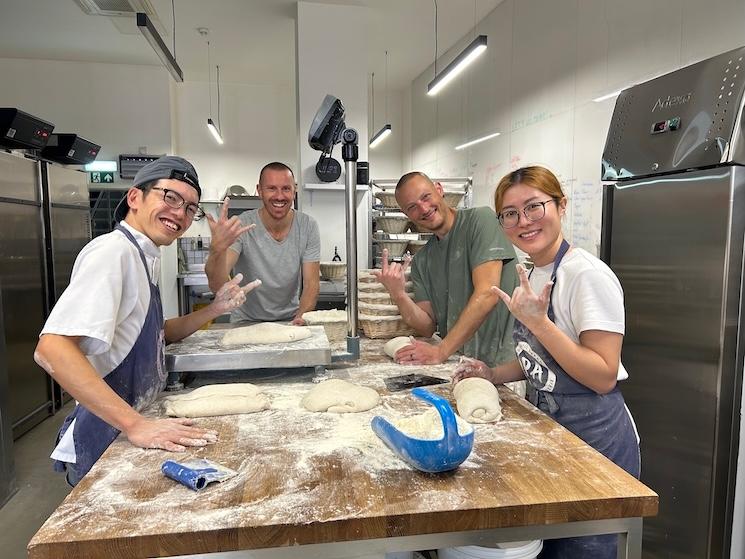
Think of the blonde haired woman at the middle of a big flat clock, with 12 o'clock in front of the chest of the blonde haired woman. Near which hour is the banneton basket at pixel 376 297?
The banneton basket is roughly at 3 o'clock from the blonde haired woman.

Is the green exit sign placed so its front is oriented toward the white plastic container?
yes

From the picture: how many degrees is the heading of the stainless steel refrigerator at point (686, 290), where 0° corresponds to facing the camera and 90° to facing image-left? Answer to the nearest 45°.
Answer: approximately 45°

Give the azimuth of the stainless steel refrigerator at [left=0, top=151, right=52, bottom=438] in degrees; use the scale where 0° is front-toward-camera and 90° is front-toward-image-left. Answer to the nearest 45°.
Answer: approximately 315°

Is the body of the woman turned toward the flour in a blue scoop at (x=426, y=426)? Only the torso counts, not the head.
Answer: yes
